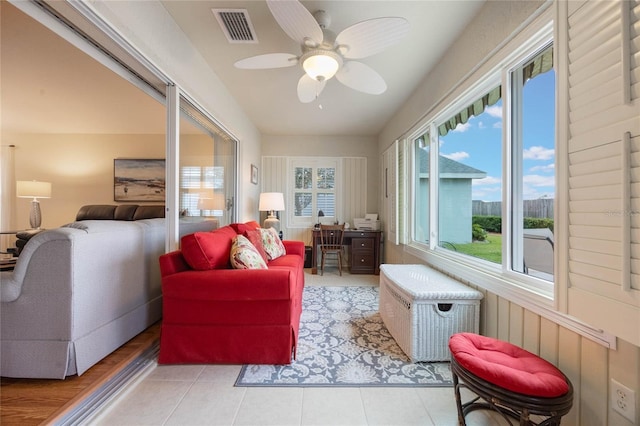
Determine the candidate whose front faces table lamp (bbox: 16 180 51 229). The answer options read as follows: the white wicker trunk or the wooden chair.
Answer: the white wicker trunk

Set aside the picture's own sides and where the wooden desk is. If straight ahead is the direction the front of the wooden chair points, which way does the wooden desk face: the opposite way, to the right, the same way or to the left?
the opposite way

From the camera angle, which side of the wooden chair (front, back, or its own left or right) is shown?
back

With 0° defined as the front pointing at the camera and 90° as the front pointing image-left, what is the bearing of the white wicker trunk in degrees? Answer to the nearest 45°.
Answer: approximately 90°

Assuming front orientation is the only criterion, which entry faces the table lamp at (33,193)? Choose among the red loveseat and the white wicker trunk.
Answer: the white wicker trunk

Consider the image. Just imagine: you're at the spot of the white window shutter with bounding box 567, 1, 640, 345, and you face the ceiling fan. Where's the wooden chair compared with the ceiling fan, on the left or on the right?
right

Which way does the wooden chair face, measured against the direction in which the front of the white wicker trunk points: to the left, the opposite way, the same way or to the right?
to the right

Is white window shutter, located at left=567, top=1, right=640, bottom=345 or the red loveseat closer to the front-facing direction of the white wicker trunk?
the red loveseat

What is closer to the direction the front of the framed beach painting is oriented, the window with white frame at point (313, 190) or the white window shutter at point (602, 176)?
the white window shutter

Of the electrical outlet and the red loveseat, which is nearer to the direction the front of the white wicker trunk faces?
the red loveseat

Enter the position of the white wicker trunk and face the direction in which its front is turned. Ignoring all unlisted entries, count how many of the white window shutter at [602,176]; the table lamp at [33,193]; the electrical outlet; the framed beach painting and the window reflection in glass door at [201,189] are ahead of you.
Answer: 3
